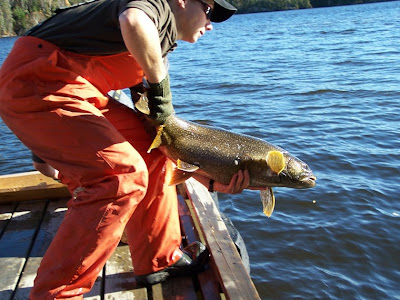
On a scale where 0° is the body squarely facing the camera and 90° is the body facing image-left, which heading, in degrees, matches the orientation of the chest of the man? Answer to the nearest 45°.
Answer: approximately 270°

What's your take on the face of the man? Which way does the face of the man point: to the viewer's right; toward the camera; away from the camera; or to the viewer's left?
to the viewer's right
